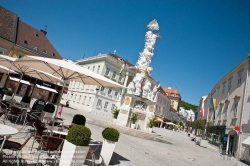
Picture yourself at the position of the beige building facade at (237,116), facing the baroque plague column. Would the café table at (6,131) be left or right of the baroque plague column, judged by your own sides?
left

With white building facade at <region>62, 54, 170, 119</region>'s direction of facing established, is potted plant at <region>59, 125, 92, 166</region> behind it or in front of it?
in front

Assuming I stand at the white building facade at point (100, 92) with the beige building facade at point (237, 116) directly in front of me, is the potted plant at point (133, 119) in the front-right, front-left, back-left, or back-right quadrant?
front-right

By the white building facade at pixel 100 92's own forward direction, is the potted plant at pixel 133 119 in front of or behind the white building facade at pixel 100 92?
in front

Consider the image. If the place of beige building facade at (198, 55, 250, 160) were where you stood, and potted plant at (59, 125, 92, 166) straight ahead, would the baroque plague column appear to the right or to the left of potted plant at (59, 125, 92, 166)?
right

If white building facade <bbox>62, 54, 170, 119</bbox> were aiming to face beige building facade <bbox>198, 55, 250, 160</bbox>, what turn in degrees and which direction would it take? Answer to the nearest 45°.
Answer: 0° — it already faces it

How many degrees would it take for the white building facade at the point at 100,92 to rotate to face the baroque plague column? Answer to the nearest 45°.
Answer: approximately 45° to its right

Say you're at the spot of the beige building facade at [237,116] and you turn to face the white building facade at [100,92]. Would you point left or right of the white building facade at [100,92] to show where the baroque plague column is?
left
